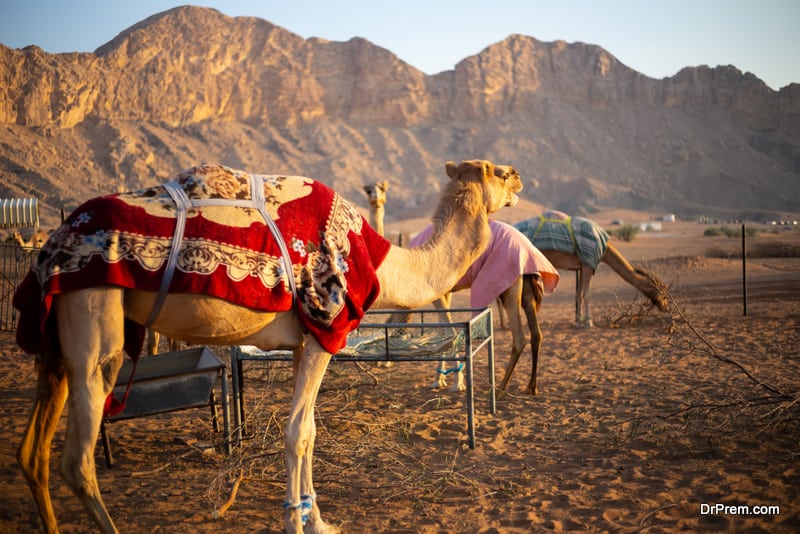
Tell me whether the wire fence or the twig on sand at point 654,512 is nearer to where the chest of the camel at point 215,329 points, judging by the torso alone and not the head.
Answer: the twig on sand

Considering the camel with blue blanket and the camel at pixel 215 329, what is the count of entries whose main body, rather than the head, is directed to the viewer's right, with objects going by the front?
2

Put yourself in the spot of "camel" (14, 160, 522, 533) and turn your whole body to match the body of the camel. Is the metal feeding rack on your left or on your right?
on your left

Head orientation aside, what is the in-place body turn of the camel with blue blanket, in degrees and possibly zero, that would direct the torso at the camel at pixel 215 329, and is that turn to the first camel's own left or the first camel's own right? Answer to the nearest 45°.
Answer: approximately 90° to the first camel's own right

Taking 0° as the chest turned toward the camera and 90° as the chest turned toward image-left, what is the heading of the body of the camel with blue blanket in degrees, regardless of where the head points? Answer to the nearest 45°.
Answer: approximately 270°

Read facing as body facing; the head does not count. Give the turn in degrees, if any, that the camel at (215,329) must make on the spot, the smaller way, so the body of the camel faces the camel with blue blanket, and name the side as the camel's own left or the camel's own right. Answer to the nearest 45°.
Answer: approximately 45° to the camel's own left

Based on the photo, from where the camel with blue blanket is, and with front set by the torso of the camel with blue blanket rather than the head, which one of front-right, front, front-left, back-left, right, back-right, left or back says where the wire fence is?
back

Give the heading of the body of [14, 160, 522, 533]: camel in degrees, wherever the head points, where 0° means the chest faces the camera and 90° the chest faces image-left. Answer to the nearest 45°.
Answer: approximately 270°

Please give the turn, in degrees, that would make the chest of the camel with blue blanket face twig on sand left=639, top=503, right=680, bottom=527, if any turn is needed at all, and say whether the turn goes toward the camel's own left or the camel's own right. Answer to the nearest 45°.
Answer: approximately 90° to the camel's own right

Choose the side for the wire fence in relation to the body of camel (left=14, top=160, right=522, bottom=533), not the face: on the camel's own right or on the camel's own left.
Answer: on the camel's own left

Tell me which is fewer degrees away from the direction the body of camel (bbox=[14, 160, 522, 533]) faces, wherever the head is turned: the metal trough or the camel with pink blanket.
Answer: the camel with pink blanket
